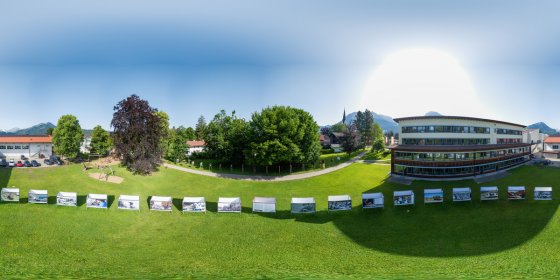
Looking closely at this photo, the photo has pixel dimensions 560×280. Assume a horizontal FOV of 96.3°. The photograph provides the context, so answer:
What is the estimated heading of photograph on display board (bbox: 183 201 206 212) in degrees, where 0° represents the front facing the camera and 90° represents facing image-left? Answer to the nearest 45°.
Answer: approximately 0°
